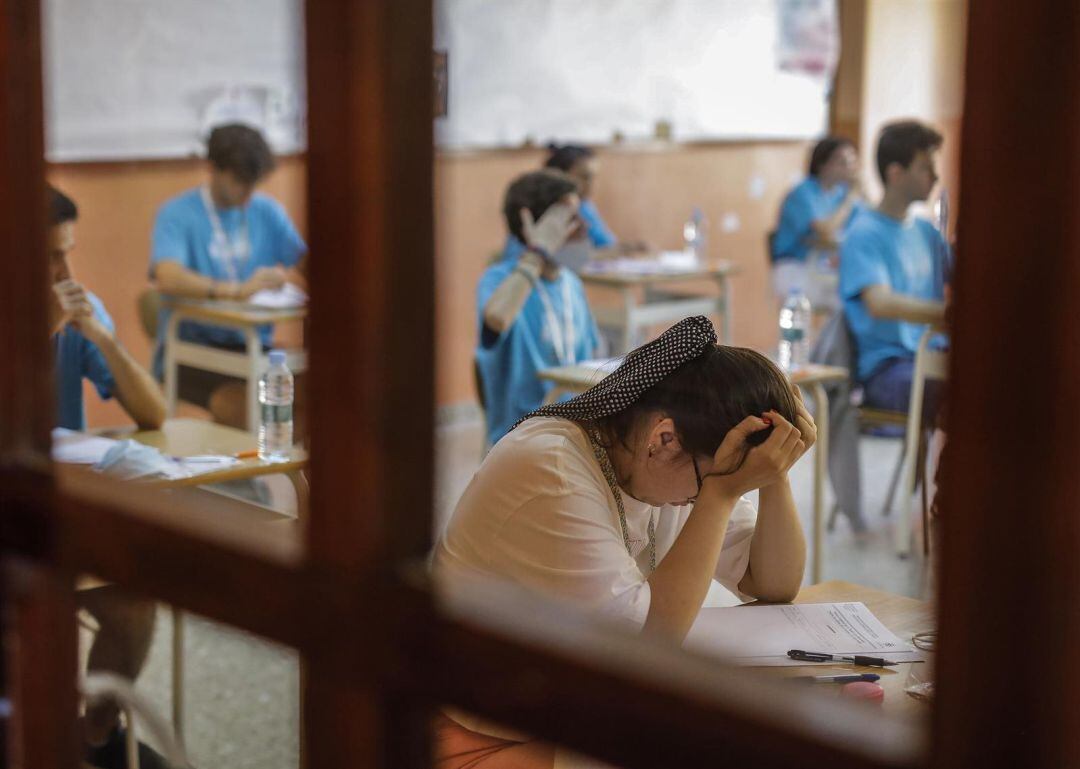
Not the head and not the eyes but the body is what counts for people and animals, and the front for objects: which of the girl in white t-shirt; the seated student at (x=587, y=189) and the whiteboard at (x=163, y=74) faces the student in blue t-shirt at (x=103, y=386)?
the whiteboard

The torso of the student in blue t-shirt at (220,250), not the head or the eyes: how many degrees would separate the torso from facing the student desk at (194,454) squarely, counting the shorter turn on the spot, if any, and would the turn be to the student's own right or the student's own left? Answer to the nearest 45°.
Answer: approximately 45° to the student's own right

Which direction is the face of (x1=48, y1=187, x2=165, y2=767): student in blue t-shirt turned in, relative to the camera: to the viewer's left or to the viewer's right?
to the viewer's right

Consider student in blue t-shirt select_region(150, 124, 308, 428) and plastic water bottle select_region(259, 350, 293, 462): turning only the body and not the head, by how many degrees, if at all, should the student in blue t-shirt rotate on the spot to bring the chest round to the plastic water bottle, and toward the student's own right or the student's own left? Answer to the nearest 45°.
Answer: approximately 45° to the student's own right

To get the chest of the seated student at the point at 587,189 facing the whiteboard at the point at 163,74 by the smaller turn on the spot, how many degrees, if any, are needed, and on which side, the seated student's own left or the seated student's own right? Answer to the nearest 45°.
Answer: approximately 135° to the seated student's own right

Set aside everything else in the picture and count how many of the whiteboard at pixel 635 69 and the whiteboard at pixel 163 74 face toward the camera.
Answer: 2
